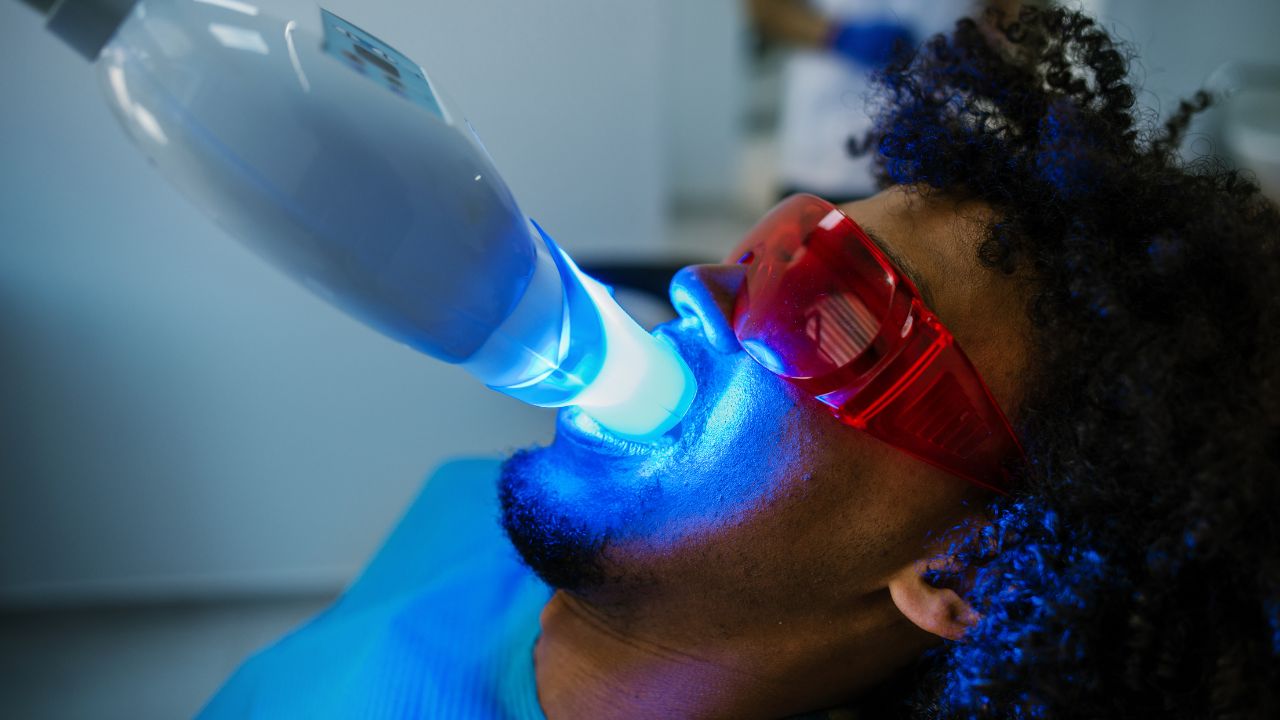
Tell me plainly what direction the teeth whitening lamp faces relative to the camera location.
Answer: facing to the right of the viewer

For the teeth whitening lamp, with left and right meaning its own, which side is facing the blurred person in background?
left
